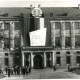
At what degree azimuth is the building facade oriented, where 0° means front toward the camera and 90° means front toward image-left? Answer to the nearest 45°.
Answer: approximately 0°
